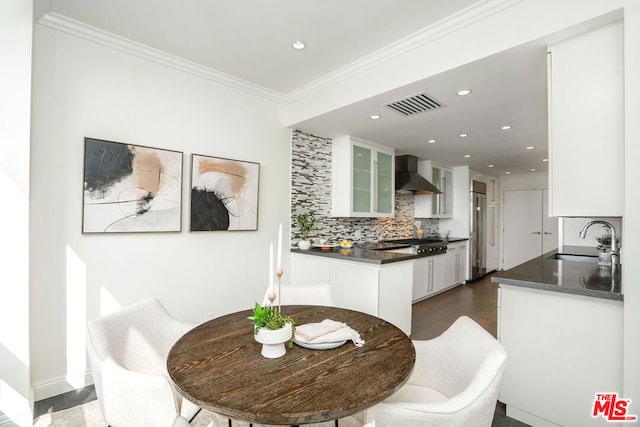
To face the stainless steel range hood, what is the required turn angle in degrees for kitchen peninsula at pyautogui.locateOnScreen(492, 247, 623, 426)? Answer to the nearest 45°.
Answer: approximately 45° to its right

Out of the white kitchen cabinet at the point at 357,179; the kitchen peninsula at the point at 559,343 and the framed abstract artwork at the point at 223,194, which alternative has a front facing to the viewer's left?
the kitchen peninsula

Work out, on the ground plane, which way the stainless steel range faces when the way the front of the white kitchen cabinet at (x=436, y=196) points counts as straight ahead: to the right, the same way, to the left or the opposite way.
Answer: the same way

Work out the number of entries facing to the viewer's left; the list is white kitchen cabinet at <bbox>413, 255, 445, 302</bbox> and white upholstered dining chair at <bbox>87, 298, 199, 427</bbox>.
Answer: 0

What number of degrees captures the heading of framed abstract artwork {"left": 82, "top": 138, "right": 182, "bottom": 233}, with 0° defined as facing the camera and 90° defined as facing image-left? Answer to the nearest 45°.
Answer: approximately 315°

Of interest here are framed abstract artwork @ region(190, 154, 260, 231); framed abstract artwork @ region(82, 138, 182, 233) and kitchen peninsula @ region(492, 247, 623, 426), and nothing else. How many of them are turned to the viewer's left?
1

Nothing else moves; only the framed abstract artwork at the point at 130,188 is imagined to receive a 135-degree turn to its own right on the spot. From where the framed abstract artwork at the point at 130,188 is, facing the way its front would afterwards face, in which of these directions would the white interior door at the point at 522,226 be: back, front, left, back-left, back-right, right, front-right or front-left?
back

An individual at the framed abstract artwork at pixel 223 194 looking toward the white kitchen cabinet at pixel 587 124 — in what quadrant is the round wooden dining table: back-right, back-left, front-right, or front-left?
front-right

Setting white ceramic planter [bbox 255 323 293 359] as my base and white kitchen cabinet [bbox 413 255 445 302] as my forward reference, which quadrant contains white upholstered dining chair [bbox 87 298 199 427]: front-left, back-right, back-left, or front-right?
back-left

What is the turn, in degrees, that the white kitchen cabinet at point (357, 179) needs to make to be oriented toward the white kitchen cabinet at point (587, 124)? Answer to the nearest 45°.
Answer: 0° — it already faces it

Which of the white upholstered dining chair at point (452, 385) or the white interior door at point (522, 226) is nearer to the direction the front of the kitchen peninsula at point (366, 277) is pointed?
the white upholstered dining chair

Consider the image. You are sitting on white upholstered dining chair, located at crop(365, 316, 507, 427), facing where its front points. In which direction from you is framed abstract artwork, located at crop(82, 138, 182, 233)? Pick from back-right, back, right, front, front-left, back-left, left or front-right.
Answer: front-right

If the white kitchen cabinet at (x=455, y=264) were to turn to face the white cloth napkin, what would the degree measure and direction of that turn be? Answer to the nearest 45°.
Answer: approximately 45° to its right

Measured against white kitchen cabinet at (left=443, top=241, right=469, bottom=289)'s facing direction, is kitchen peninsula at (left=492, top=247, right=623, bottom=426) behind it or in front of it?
in front

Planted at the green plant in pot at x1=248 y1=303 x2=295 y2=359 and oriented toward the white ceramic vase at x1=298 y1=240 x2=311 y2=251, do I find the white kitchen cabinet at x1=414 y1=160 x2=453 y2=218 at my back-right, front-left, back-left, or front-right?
front-right

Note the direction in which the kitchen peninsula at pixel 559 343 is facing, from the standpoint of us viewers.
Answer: facing to the left of the viewer

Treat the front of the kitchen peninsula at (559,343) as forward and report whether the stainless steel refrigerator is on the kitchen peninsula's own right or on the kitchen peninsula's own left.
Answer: on the kitchen peninsula's own right

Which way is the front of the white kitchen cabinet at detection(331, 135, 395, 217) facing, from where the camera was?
facing the viewer and to the right of the viewer

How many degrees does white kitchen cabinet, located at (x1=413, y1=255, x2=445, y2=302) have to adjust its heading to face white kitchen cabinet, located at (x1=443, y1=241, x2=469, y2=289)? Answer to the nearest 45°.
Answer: approximately 90° to its left

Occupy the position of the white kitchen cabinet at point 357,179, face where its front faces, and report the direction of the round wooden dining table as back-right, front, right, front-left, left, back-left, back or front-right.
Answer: front-right
